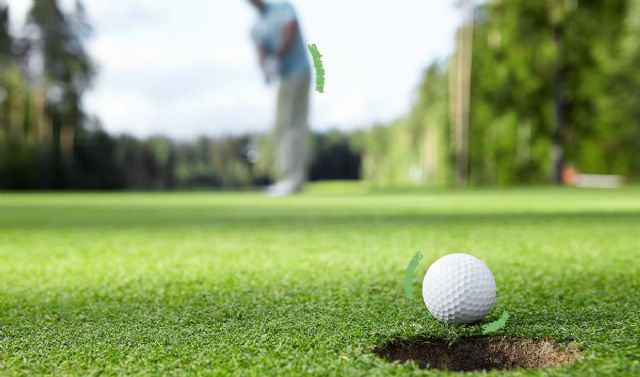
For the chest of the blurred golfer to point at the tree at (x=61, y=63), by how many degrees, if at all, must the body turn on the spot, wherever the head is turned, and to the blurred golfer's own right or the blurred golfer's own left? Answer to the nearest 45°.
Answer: approximately 45° to the blurred golfer's own right

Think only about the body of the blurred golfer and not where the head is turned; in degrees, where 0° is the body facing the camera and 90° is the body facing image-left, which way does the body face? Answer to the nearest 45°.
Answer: approximately 90°

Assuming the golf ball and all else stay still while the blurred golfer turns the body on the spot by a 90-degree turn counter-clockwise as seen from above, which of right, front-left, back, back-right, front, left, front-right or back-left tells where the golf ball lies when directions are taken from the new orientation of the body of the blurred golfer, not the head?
front
